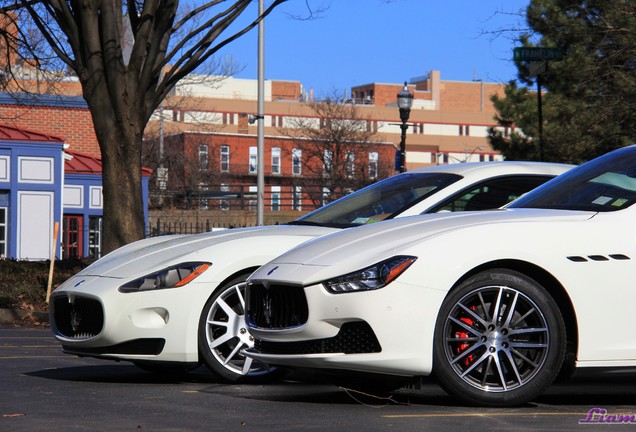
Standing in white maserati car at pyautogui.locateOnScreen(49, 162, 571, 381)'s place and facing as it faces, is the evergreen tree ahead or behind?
behind

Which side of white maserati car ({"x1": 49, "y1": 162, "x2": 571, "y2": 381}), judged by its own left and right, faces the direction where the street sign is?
back

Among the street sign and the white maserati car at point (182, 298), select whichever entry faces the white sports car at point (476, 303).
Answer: the street sign

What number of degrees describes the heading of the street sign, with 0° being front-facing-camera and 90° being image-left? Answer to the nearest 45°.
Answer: approximately 0°

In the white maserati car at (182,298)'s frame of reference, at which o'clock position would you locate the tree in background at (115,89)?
The tree in background is roughly at 4 o'clock from the white maserati car.

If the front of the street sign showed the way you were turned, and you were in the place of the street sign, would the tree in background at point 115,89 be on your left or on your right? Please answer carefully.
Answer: on your right

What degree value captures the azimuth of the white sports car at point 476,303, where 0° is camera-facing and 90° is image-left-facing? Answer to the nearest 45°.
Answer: approximately 45°

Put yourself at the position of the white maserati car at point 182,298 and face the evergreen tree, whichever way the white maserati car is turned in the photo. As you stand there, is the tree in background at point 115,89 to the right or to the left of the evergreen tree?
left

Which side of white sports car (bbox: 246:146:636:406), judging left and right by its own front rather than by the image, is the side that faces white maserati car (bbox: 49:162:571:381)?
right

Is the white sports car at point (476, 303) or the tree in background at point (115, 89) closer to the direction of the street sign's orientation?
the white sports car
